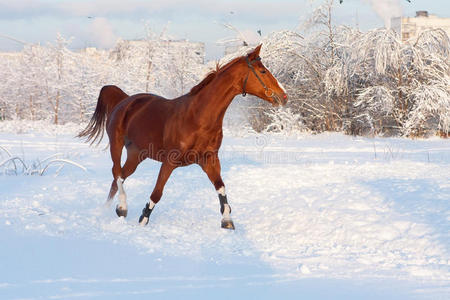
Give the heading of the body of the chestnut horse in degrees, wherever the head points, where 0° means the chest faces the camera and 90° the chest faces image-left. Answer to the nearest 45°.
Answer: approximately 315°

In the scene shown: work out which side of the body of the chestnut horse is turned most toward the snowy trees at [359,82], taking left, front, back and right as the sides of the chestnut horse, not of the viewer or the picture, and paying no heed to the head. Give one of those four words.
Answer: left

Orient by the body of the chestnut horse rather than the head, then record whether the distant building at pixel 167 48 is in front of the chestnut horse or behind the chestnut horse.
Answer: behind
